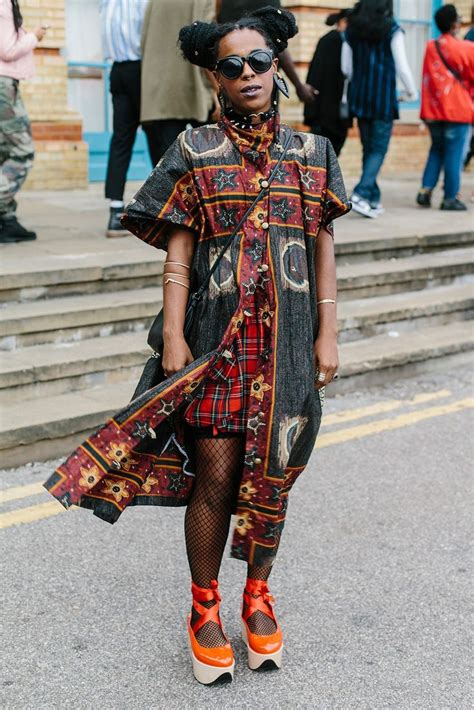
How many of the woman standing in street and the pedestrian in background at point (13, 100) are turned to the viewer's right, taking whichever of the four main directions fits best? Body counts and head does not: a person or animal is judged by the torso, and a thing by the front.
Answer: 1

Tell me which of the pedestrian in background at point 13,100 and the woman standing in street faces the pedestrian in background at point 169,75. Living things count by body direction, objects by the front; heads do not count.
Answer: the pedestrian in background at point 13,100

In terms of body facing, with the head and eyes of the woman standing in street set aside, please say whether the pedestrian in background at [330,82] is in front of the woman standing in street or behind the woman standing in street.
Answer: behind

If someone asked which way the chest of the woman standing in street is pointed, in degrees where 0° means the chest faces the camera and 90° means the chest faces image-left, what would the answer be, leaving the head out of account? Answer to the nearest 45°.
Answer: approximately 0°

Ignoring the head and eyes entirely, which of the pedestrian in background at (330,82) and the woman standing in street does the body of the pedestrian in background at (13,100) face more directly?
the pedestrian in background

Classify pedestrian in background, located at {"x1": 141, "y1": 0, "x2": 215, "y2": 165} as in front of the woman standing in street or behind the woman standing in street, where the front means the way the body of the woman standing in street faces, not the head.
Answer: behind

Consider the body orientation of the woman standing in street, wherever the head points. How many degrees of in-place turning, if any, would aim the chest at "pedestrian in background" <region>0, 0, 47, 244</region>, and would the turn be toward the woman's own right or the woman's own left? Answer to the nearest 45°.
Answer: approximately 180°

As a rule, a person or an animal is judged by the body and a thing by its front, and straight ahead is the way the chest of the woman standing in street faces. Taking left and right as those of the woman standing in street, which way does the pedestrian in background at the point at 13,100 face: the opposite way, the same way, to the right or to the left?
to the left

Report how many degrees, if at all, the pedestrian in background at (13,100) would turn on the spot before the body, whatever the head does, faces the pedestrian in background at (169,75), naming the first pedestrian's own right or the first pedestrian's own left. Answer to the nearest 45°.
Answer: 0° — they already face them

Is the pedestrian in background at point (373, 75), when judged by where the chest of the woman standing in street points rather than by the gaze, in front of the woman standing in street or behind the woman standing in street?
behind

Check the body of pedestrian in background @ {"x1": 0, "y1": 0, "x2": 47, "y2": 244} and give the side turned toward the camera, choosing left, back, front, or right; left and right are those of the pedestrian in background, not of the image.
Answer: right
